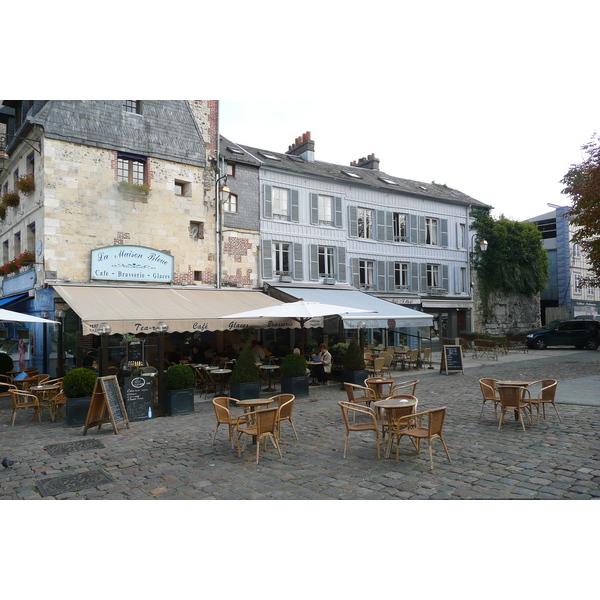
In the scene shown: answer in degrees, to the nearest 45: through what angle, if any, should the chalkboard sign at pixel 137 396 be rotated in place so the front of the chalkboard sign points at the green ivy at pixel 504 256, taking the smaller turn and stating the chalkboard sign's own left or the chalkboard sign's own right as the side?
approximately 135° to the chalkboard sign's own left

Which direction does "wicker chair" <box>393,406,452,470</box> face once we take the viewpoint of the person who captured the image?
facing away from the viewer and to the left of the viewer

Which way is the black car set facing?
to the viewer's left

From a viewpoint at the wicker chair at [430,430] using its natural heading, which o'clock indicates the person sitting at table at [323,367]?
The person sitting at table is roughly at 1 o'clock from the wicker chair.

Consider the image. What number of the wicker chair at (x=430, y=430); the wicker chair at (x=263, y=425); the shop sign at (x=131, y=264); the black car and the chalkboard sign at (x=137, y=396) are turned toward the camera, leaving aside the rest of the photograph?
2

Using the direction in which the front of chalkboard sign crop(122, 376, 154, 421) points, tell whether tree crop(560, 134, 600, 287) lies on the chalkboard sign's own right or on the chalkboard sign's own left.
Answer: on the chalkboard sign's own left

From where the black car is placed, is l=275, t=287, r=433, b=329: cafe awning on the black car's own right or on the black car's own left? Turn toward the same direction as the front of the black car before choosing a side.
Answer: on the black car's own left
